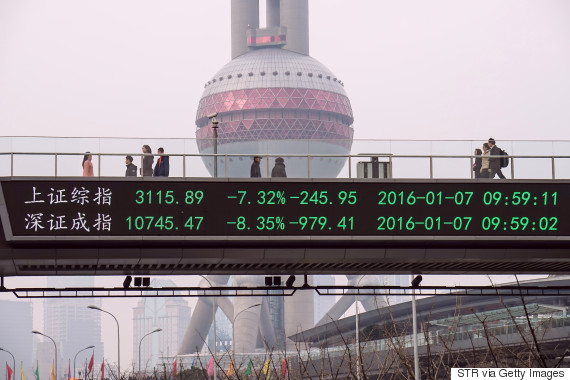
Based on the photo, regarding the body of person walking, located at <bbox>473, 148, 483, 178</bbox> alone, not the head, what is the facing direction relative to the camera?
to the viewer's left

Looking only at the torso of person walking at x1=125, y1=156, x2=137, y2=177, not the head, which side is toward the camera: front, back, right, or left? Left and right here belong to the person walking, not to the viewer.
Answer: left

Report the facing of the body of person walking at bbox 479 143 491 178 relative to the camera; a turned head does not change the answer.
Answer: to the viewer's left
